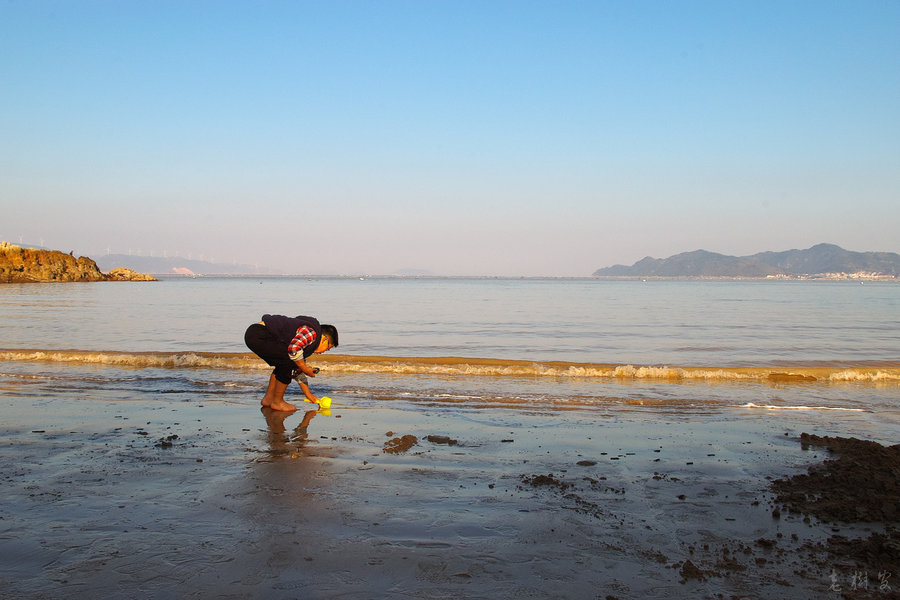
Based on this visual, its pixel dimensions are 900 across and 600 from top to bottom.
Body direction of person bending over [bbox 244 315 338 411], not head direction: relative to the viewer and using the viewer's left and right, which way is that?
facing to the right of the viewer
